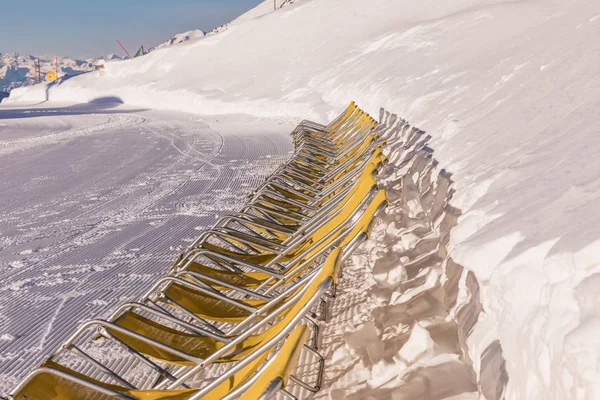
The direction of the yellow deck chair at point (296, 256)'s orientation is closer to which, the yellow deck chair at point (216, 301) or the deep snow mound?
the yellow deck chair

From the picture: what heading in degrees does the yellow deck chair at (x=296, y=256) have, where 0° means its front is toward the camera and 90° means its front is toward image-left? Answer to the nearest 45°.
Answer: approximately 90°

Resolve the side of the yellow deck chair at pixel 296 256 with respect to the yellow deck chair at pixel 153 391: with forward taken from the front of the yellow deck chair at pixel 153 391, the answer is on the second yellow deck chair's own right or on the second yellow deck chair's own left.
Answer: on the second yellow deck chair's own right

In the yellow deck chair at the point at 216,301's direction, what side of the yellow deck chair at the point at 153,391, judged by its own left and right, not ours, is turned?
right

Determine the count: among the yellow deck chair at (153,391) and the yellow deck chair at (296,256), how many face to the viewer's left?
2

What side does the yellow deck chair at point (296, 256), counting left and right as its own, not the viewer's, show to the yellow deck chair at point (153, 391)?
left

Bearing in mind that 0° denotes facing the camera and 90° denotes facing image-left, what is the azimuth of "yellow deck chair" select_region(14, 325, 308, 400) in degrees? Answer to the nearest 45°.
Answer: approximately 90°
